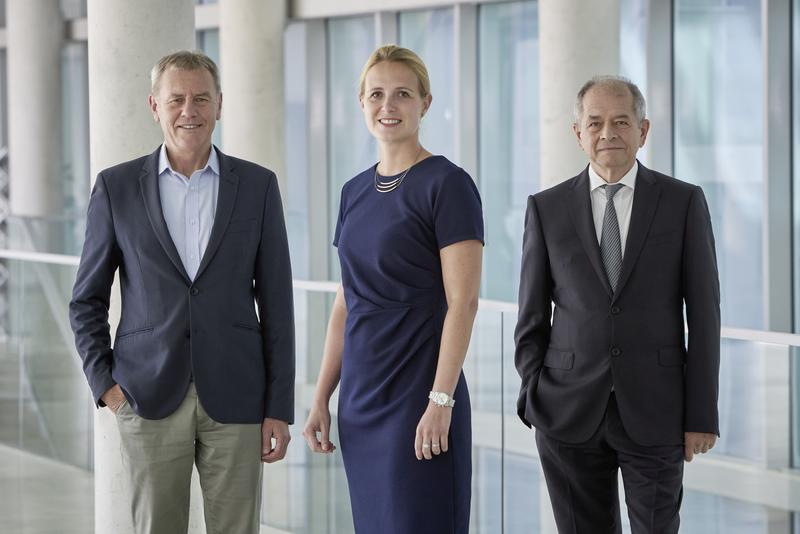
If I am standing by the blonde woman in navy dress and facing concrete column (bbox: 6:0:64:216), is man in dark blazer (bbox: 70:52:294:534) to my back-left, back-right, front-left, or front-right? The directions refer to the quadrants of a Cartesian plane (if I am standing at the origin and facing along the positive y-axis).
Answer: front-left

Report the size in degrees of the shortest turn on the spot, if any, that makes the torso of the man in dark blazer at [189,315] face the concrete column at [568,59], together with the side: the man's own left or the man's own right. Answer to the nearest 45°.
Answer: approximately 135° to the man's own left

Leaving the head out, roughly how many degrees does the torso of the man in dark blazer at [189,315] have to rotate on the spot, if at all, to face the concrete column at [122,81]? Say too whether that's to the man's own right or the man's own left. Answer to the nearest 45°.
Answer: approximately 180°

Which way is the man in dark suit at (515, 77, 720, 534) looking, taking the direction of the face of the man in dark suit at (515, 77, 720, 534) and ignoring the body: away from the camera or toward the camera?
toward the camera

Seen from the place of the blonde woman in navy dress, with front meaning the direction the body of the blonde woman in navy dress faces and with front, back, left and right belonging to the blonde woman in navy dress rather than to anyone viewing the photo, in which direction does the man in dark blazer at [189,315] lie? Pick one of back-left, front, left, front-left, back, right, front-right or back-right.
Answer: front-right

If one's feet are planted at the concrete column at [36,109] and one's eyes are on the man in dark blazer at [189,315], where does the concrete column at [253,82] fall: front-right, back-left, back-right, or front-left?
front-left

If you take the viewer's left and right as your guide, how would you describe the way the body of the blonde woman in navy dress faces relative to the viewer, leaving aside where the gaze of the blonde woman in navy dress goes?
facing the viewer and to the left of the viewer

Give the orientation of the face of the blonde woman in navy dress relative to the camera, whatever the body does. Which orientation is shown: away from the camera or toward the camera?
toward the camera

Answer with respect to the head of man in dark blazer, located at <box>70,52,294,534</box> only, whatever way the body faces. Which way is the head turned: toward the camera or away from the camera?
toward the camera

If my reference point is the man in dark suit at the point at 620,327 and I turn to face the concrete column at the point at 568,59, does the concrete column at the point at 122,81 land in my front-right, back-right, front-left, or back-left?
front-left

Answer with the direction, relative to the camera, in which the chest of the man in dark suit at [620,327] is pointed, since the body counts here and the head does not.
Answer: toward the camera

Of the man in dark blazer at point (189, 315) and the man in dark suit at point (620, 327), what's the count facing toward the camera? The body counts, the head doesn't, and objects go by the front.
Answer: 2

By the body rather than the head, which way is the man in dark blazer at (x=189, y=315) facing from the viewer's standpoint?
toward the camera
